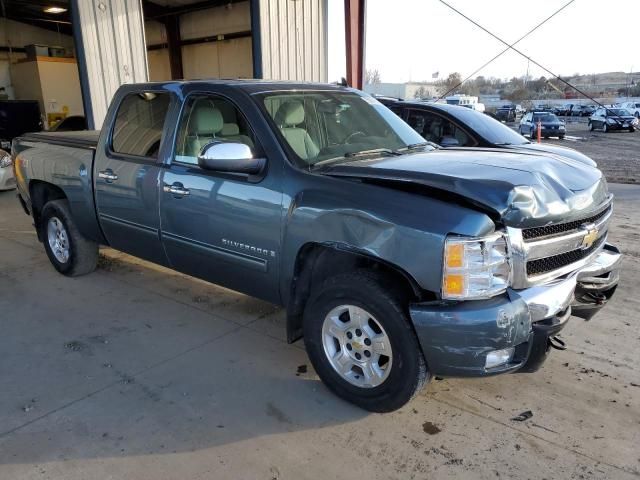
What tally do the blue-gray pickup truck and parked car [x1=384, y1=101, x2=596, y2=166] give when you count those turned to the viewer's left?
0

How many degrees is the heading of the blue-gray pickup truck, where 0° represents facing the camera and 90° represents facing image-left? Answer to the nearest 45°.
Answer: approximately 315°

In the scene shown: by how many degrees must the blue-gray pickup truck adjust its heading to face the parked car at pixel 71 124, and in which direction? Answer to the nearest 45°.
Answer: approximately 180°

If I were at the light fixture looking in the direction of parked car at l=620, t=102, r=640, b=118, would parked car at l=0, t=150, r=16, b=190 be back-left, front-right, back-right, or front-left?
back-right

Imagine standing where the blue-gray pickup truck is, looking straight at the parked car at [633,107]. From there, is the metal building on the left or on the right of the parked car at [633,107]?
left

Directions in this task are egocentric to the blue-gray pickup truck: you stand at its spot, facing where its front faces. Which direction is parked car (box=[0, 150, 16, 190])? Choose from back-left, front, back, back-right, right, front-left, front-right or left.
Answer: back

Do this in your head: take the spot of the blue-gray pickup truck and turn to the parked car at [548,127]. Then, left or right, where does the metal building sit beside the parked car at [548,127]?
left

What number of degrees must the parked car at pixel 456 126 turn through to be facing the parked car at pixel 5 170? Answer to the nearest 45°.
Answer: approximately 135° to its right

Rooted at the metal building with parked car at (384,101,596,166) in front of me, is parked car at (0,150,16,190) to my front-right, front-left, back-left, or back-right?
back-right
